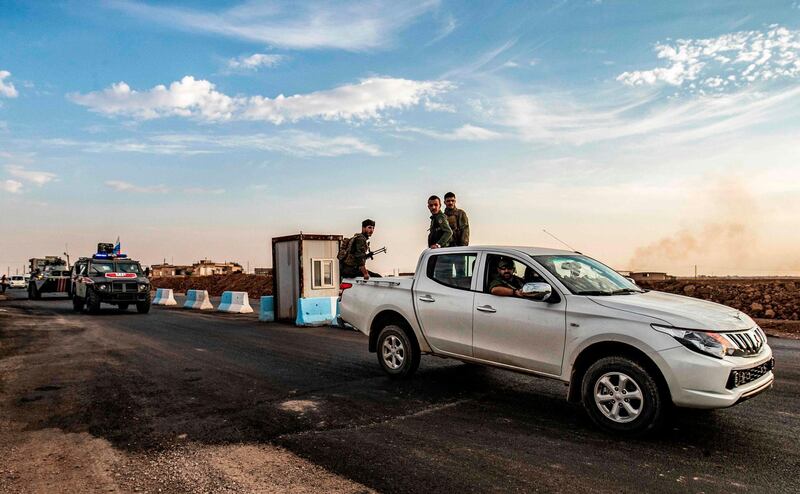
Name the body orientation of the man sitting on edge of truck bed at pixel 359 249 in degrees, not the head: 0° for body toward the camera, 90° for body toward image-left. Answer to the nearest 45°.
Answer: approximately 270°

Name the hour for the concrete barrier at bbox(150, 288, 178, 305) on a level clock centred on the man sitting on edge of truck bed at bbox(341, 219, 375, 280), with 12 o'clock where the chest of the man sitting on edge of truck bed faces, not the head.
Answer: The concrete barrier is roughly at 8 o'clock from the man sitting on edge of truck bed.

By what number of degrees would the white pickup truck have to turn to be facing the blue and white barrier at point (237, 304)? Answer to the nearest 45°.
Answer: approximately 180°

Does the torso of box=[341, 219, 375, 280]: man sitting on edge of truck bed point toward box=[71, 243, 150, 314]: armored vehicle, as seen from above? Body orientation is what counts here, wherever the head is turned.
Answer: no

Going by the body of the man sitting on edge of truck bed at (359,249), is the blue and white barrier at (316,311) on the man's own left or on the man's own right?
on the man's own left

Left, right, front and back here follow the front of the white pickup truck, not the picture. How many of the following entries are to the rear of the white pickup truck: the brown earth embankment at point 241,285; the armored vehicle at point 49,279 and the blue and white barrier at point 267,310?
3

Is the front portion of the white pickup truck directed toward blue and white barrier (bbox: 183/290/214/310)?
no

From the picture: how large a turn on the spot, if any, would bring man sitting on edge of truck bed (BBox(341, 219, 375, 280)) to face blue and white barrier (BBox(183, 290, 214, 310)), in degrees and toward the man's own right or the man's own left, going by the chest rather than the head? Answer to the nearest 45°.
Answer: approximately 135° to the man's own left

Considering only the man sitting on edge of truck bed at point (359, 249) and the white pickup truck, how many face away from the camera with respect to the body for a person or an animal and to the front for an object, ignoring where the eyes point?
0

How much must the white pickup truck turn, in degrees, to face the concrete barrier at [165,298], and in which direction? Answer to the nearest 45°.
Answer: approximately 180°

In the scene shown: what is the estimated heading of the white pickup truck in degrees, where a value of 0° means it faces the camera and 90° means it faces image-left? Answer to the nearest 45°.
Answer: approximately 315°

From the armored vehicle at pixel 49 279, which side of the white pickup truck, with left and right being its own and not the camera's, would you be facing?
back
